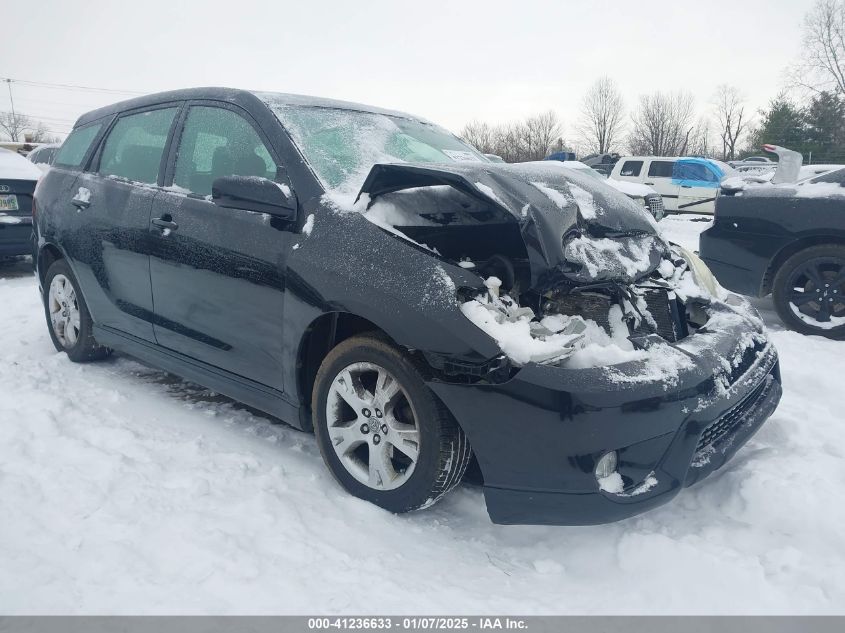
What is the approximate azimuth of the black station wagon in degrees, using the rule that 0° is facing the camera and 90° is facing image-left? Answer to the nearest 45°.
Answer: approximately 315°

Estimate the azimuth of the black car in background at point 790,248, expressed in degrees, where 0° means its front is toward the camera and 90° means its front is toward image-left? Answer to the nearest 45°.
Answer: approximately 270°

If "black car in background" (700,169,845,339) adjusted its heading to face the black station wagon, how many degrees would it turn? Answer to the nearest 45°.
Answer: approximately 90° to its right

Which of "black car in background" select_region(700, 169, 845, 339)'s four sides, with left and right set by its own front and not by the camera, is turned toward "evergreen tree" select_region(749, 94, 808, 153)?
left

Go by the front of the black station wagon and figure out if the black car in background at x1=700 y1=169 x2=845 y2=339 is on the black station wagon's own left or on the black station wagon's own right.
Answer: on the black station wagon's own left

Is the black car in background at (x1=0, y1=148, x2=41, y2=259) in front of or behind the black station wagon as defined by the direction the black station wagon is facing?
behind
